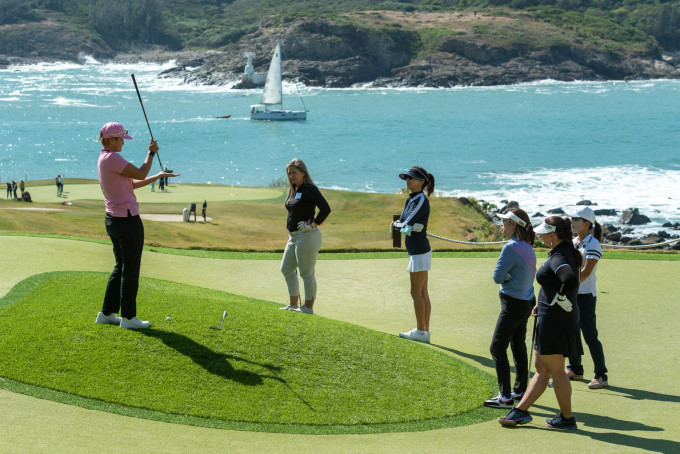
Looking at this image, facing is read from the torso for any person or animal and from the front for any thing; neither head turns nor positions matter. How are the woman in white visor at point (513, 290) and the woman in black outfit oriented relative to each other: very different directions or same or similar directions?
same or similar directions

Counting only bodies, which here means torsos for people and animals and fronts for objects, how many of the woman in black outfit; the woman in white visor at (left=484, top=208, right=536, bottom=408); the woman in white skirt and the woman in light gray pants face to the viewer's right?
0

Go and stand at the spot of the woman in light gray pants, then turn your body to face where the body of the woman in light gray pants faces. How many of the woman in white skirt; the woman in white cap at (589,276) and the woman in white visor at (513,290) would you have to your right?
0

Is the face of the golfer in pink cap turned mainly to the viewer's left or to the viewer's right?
to the viewer's right

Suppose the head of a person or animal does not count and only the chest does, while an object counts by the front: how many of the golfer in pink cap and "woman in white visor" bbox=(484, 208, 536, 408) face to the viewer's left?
1

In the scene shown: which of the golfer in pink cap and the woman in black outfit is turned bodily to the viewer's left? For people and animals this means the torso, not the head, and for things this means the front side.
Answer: the woman in black outfit

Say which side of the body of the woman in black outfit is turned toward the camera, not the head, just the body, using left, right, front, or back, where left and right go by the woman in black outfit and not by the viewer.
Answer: left

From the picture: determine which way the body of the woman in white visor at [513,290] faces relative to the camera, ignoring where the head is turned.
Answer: to the viewer's left

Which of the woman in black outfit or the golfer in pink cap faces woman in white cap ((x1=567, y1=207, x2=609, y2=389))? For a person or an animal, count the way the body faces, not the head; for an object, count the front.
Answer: the golfer in pink cap

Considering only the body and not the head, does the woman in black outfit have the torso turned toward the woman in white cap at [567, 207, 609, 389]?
no

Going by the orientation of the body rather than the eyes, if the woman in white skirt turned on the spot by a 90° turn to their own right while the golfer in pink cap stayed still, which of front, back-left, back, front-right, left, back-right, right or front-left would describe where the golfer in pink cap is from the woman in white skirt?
back-left

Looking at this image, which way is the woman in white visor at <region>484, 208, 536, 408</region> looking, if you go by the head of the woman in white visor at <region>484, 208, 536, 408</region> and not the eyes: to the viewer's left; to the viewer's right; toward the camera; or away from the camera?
to the viewer's left

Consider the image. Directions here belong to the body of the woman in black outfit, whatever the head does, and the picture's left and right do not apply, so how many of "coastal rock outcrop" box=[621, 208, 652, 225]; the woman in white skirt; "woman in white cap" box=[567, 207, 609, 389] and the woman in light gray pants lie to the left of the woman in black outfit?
0

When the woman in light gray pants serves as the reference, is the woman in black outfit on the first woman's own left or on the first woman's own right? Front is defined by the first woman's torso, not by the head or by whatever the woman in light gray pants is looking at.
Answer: on the first woman's own left

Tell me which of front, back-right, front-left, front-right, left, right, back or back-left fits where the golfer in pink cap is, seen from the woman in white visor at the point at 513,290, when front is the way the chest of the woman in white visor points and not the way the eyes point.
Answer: front

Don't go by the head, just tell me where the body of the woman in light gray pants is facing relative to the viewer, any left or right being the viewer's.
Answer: facing the viewer and to the left of the viewer

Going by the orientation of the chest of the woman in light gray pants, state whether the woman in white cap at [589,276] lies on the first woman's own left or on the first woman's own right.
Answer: on the first woman's own left

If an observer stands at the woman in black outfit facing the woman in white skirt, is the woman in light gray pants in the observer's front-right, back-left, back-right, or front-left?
front-left

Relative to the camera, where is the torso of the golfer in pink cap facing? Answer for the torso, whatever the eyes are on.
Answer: to the viewer's right

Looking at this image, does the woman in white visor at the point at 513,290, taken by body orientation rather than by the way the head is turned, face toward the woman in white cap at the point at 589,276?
no

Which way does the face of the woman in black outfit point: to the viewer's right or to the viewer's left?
to the viewer's left

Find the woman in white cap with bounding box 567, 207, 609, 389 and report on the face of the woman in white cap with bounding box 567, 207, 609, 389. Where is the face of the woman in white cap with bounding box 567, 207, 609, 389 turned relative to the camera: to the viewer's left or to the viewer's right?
to the viewer's left
